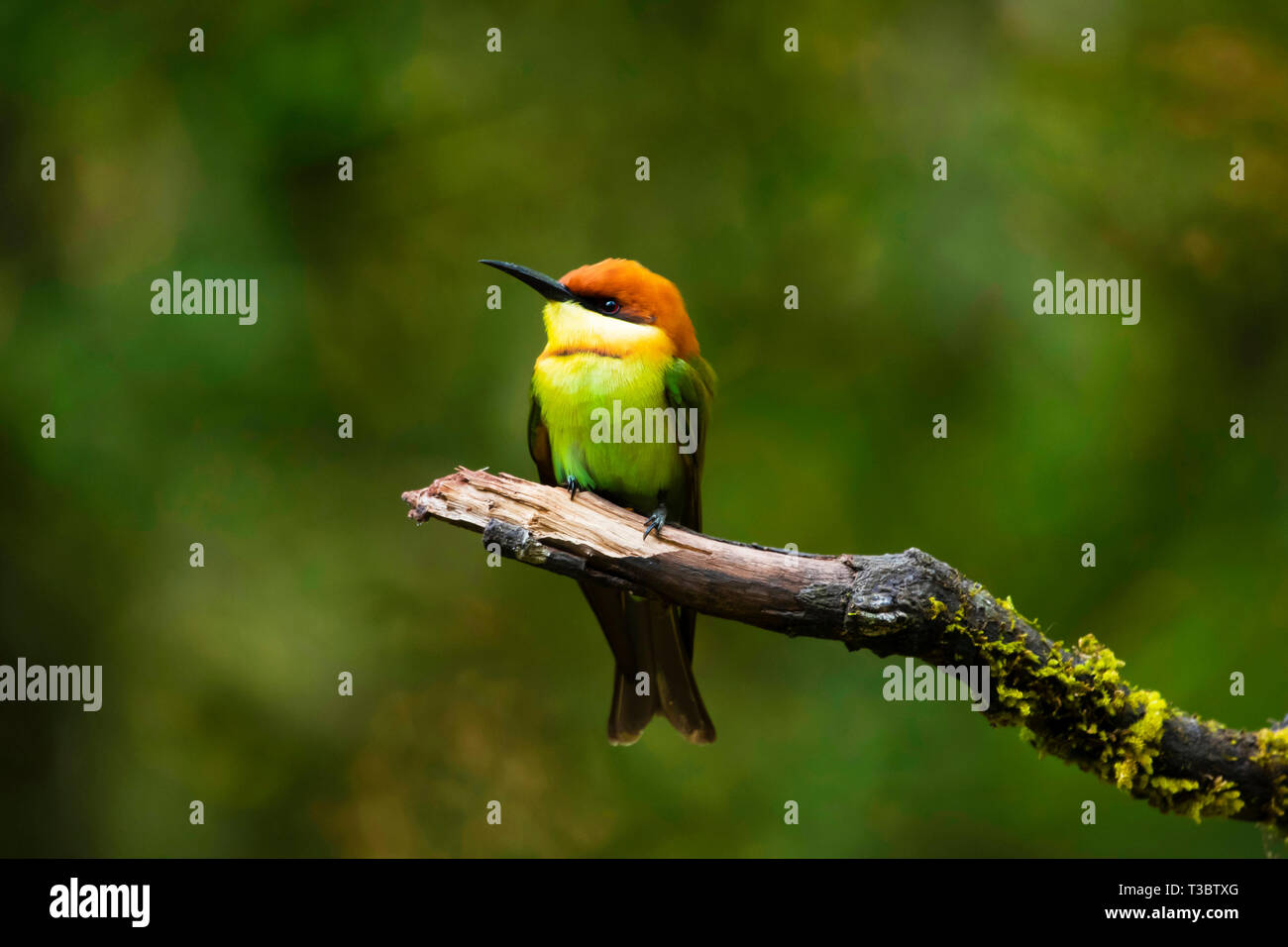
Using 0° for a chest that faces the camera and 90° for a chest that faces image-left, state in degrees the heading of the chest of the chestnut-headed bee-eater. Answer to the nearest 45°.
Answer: approximately 45°
